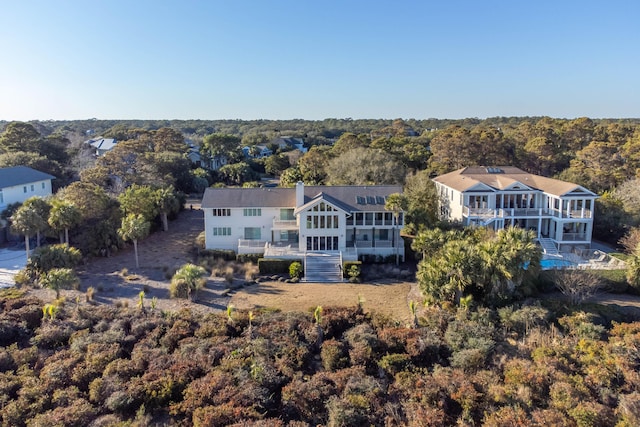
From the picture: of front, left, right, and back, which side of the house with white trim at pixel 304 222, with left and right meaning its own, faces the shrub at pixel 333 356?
front

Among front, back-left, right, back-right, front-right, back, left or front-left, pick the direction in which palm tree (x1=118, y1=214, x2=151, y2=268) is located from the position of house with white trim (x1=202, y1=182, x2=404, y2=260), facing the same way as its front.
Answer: right

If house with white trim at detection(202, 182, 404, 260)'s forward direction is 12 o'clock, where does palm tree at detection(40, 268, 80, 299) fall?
The palm tree is roughly at 2 o'clock from the house with white trim.

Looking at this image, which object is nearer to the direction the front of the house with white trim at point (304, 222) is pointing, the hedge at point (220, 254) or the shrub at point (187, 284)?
the shrub

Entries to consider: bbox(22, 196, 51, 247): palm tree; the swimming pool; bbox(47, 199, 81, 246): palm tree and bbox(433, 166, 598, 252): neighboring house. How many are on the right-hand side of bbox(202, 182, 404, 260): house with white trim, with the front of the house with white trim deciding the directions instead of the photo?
2

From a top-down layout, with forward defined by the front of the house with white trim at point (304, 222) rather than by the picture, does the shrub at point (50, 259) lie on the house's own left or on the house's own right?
on the house's own right

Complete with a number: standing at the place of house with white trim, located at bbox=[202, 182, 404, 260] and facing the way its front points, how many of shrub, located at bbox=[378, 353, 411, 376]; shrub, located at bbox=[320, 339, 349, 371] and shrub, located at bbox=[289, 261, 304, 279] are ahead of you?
3

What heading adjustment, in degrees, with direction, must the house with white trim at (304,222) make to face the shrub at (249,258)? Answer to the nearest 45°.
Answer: approximately 45° to its right

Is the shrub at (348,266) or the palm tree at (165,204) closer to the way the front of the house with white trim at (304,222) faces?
the shrub

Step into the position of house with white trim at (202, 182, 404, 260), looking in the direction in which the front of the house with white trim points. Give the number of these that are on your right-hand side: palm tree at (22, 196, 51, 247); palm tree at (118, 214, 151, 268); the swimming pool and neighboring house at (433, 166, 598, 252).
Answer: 2

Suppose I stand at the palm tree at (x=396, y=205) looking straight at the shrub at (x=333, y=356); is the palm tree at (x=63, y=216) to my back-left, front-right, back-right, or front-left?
front-right

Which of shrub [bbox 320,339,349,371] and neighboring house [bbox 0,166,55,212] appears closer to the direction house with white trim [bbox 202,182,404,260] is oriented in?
the shrub

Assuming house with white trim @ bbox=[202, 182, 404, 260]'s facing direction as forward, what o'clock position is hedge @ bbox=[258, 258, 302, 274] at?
The hedge is roughly at 1 o'clock from the house with white trim.

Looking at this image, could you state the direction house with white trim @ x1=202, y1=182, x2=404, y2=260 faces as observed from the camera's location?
facing the viewer

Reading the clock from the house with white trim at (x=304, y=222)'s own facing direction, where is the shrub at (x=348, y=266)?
The shrub is roughly at 11 o'clock from the house with white trim.
